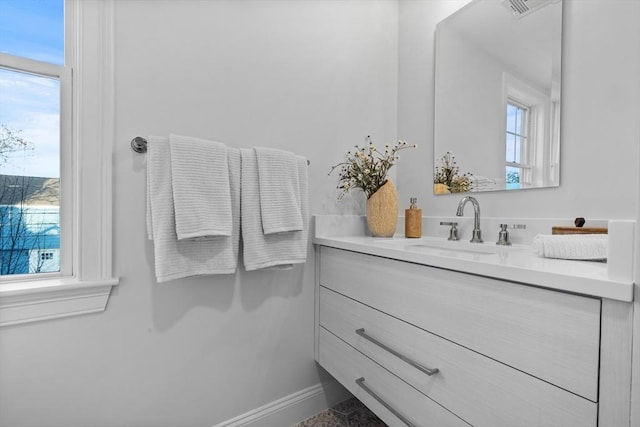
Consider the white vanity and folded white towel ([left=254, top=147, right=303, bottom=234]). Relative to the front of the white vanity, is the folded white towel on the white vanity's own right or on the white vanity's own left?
on the white vanity's own right

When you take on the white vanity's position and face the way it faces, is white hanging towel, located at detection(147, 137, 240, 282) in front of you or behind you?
in front

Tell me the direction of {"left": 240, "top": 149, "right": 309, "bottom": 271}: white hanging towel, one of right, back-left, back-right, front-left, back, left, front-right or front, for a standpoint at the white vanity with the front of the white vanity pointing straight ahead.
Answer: front-right

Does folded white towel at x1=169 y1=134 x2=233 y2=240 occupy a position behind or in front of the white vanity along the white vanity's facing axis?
in front

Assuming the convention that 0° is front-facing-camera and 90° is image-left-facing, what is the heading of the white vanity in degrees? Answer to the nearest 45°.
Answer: approximately 45°
